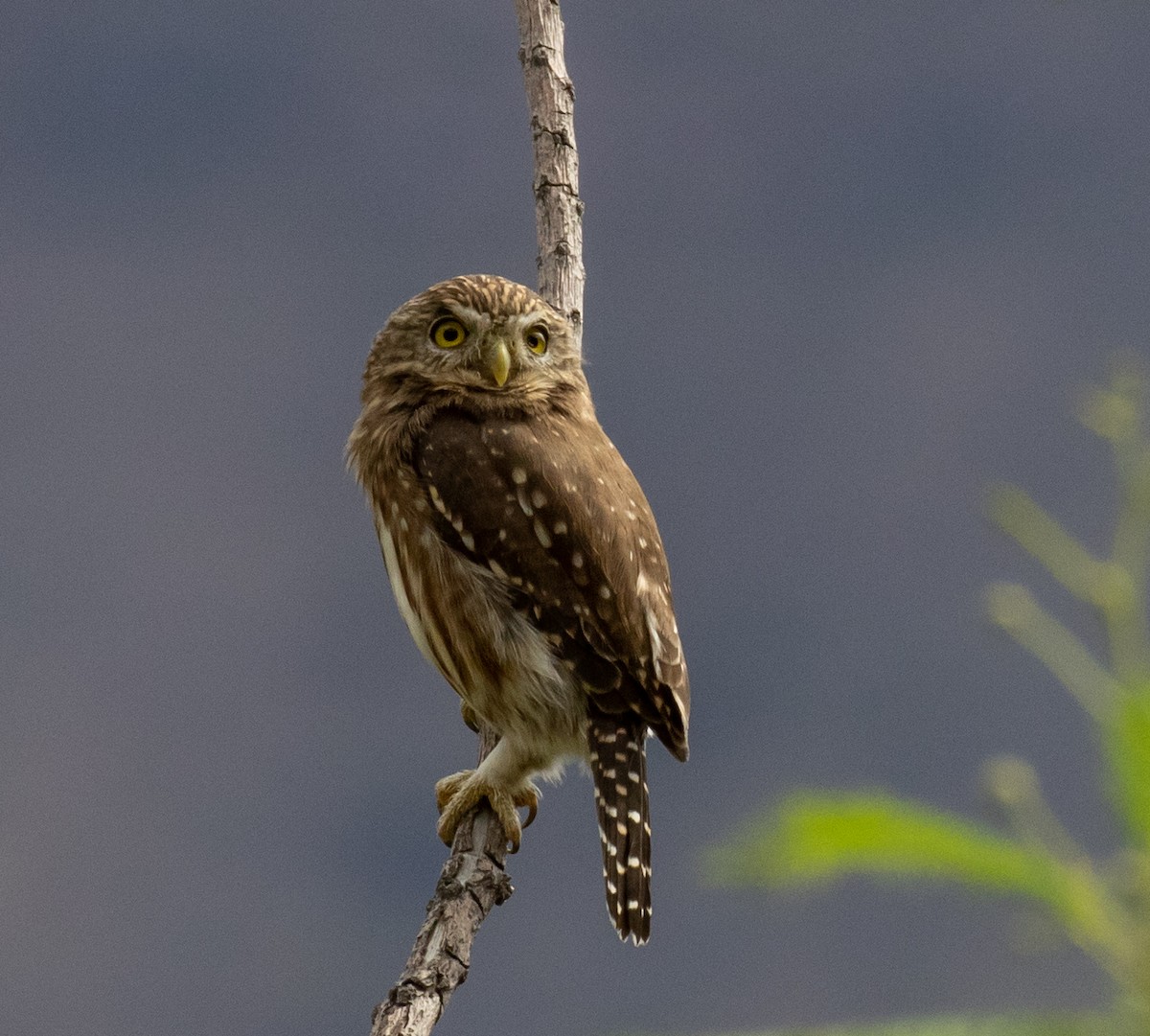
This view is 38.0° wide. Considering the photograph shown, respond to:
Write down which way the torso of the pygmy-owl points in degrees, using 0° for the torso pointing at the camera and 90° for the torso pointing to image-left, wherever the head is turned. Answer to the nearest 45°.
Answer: approximately 90°
